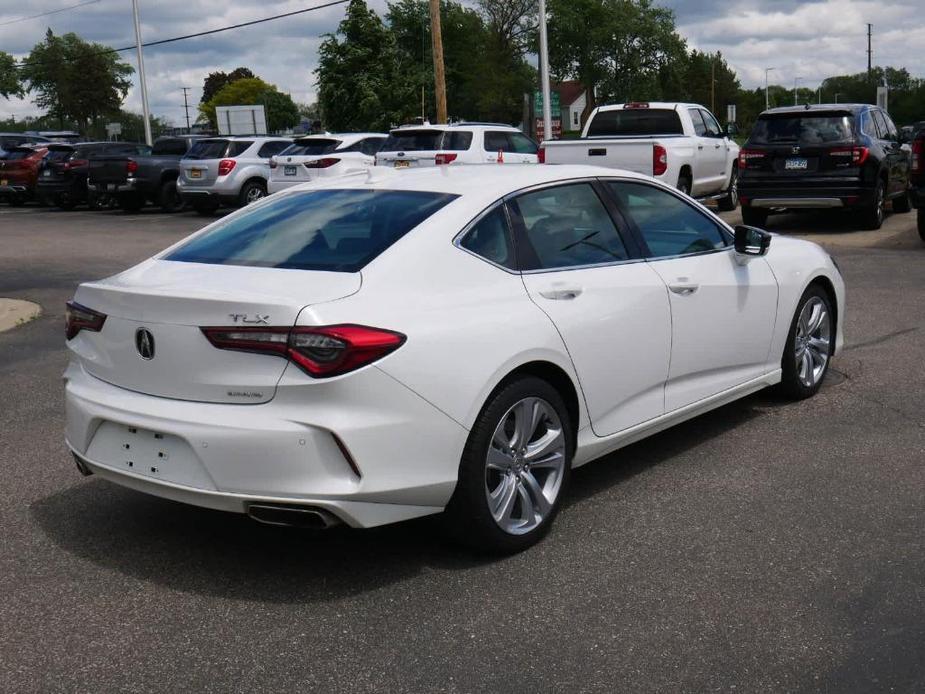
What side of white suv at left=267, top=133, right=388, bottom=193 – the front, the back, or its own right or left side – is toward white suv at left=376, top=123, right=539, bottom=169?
right

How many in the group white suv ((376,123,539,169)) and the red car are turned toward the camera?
0

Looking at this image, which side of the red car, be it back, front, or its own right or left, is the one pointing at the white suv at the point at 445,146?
right

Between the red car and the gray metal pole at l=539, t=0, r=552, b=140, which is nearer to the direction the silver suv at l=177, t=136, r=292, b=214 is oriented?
the gray metal pole

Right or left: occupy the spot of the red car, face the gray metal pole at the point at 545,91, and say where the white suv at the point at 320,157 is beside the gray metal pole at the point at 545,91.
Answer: right

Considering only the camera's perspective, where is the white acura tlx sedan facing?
facing away from the viewer and to the right of the viewer

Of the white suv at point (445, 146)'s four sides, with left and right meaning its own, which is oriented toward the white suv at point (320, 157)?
left

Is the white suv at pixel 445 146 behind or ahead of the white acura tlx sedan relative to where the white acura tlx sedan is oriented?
ahead

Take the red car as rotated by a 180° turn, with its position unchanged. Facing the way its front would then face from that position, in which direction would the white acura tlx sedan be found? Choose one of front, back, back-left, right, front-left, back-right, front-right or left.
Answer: front-left

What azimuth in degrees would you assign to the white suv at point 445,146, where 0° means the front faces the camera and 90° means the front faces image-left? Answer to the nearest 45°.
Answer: approximately 225°

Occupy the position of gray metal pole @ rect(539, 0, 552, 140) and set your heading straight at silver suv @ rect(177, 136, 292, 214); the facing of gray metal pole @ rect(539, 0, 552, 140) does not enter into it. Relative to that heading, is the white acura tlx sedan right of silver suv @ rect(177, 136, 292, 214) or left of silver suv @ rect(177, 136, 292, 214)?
left

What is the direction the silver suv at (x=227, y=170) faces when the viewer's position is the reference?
facing away from the viewer and to the right of the viewer

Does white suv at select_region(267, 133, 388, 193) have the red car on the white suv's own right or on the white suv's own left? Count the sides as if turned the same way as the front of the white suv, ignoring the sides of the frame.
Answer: on the white suv's own left

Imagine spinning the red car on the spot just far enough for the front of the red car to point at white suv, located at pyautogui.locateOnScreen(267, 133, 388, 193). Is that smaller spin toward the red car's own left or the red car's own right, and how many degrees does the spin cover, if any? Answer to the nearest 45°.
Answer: approximately 90° to the red car's own right

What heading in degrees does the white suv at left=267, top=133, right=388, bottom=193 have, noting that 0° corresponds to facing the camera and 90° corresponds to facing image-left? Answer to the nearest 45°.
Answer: approximately 225°

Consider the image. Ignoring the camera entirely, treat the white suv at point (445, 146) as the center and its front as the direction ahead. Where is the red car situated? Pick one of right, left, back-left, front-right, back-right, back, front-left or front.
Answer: left
